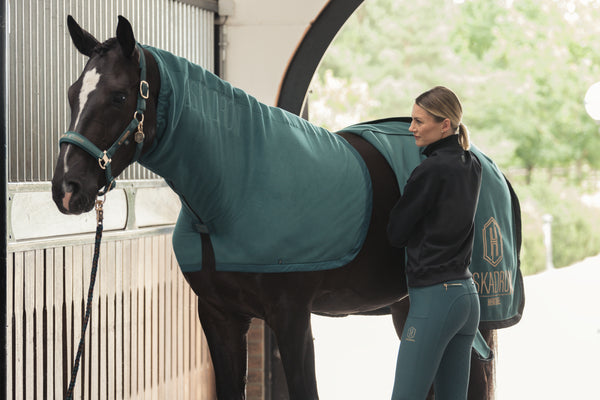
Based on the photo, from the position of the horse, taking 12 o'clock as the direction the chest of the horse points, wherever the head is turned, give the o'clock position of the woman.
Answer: The woman is roughly at 8 o'clock from the horse.

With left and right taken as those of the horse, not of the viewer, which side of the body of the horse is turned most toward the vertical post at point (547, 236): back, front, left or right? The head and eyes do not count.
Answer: back

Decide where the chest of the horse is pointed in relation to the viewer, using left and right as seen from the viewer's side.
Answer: facing the viewer and to the left of the viewer

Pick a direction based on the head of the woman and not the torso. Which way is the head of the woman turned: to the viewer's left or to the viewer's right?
to the viewer's left

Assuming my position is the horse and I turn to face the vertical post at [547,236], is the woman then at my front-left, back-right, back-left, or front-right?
front-right

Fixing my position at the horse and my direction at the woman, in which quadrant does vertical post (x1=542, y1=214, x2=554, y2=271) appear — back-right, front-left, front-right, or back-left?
front-left
